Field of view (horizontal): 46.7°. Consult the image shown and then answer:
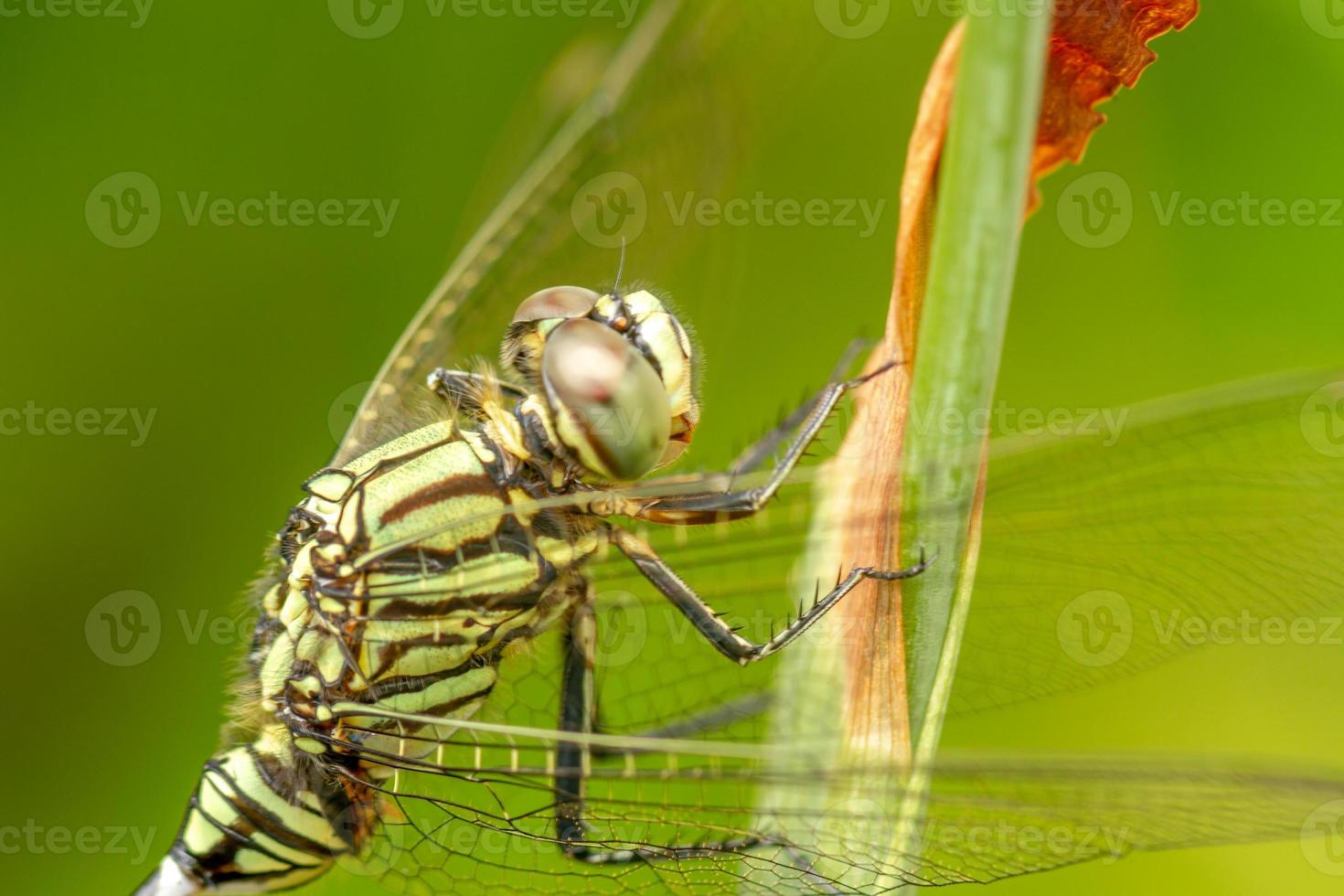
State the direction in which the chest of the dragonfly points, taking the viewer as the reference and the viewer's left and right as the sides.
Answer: facing to the right of the viewer
